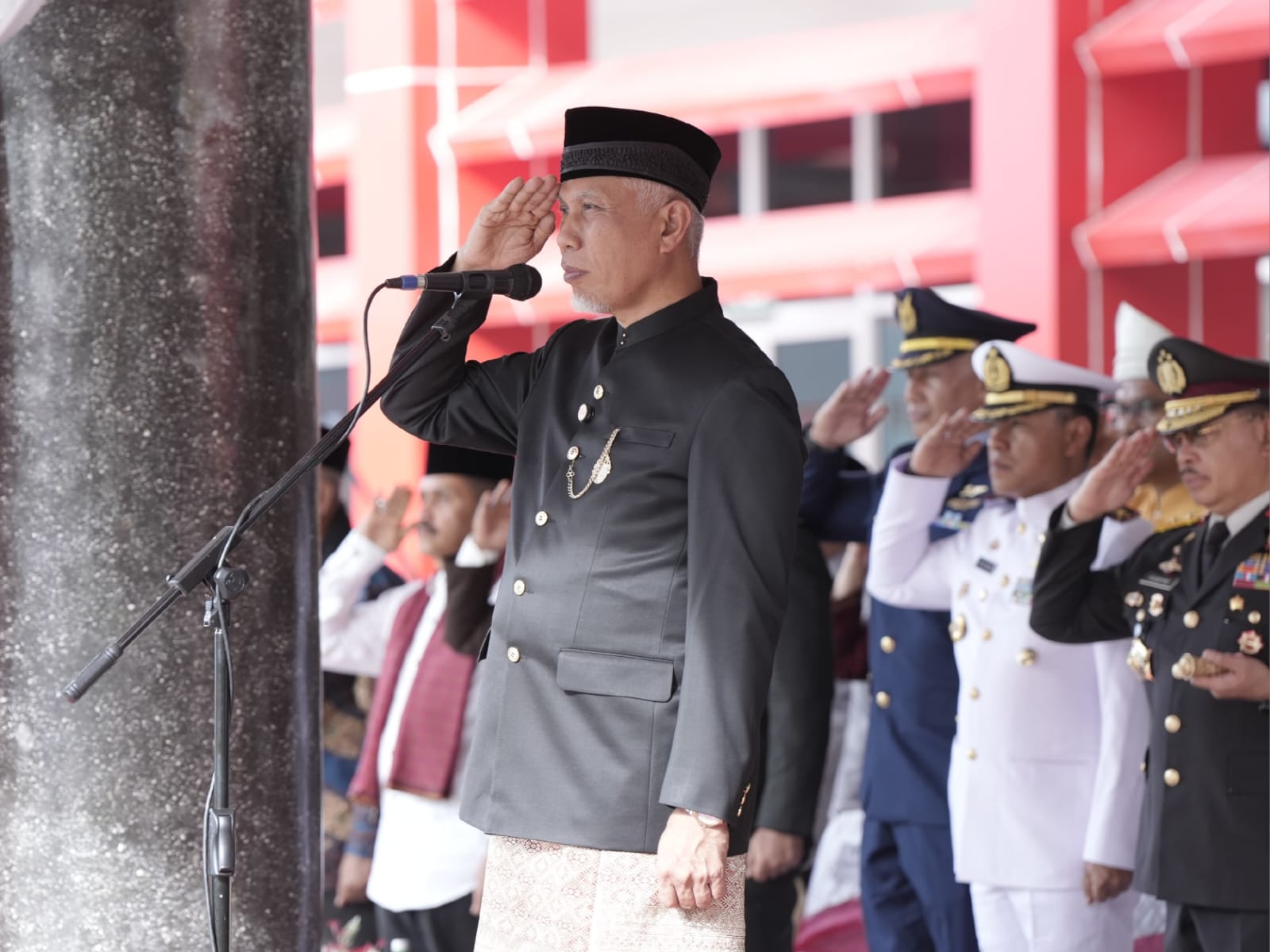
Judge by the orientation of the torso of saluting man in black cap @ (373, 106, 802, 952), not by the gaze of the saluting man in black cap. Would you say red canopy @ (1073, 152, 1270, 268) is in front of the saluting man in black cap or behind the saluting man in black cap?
behind

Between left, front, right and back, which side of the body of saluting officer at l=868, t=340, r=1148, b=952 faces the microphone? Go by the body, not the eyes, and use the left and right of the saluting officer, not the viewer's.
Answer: front

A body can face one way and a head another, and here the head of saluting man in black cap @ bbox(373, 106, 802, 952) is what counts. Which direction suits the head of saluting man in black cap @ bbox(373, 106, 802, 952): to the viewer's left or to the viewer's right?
to the viewer's left

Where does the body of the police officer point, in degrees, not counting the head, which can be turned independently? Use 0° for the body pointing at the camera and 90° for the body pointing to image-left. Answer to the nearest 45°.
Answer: approximately 45°

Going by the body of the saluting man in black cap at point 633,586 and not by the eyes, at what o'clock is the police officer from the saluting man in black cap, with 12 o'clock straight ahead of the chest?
The police officer is roughly at 6 o'clock from the saluting man in black cap.

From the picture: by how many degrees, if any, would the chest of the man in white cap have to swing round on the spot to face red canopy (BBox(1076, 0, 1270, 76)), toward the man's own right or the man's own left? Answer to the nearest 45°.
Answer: approximately 135° to the man's own right

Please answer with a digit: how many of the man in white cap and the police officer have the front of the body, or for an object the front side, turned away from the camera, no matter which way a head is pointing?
0

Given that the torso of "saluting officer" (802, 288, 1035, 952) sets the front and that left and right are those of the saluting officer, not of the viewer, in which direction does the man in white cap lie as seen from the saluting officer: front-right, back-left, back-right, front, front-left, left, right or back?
back

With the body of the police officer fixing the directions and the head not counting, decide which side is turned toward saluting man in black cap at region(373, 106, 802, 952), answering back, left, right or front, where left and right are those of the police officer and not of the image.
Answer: front

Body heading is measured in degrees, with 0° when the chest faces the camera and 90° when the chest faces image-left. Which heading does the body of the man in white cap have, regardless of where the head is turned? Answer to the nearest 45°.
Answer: approximately 45°
